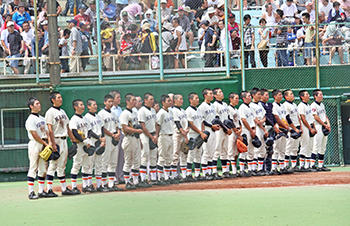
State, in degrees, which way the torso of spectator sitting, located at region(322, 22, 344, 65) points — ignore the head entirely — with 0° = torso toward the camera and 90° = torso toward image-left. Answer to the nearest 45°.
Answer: approximately 0°

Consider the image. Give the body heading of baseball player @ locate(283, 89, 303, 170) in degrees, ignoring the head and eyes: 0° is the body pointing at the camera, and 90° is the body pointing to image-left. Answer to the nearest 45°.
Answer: approximately 315°

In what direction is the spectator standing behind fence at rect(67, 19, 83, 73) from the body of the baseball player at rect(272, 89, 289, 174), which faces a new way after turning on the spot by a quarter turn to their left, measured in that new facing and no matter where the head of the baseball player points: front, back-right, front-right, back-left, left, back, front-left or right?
back-left

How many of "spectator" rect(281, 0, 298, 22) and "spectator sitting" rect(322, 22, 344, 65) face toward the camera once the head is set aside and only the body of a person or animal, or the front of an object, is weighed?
2

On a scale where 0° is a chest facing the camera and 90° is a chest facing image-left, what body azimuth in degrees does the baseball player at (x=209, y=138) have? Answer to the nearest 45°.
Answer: approximately 315°

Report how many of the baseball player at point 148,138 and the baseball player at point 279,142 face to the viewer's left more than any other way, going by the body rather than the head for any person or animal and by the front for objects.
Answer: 0

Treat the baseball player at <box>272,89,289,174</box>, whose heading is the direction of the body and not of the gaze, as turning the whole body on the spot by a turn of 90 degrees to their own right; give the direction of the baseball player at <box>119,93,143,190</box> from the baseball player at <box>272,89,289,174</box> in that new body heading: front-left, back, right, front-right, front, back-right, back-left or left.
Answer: front
